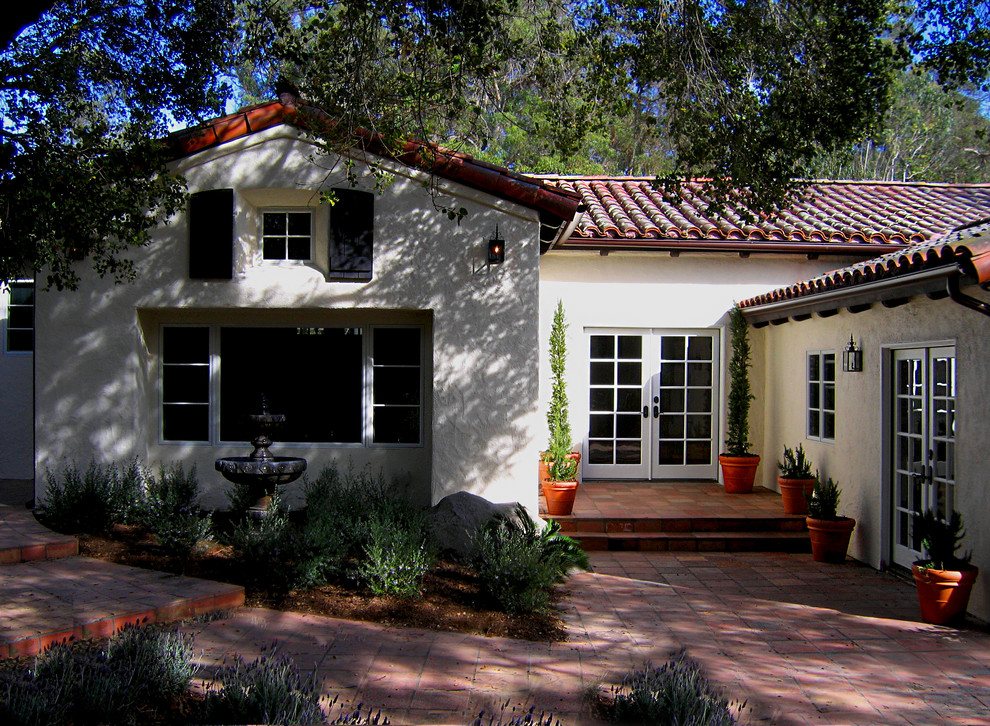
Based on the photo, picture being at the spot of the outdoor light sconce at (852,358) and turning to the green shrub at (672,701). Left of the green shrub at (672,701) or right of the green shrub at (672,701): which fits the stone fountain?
right

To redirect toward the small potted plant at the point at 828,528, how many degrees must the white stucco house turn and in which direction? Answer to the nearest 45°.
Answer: approximately 90° to its left

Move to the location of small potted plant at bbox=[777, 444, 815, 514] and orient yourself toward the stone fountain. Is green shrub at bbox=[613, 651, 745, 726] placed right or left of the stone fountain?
left

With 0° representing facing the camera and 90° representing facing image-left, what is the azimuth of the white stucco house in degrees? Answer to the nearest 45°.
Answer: approximately 0°

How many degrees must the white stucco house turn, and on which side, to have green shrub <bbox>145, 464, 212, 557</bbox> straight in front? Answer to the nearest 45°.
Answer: approximately 45° to its right
